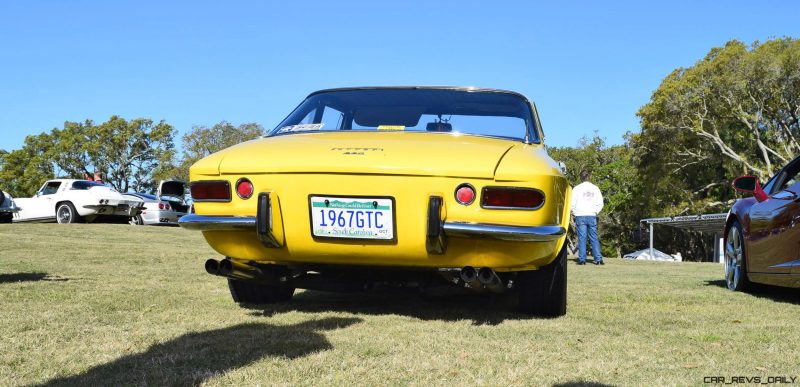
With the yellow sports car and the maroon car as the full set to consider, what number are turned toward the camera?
0

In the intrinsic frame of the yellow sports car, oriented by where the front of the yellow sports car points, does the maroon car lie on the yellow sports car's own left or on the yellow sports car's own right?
on the yellow sports car's own right

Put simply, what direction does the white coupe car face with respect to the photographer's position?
facing away from the viewer and to the left of the viewer

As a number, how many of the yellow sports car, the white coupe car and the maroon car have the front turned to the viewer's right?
0

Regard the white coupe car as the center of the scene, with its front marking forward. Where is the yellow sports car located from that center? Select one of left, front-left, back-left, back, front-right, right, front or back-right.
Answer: back-left

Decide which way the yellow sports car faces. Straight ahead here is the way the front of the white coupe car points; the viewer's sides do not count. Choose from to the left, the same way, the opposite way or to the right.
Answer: to the right

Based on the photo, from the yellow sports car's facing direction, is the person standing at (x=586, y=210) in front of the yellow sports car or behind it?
in front

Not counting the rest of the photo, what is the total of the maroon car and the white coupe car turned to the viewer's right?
0

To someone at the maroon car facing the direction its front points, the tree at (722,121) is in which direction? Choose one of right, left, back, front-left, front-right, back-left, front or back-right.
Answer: front-right

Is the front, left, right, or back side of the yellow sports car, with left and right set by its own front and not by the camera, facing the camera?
back

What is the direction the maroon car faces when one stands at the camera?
facing away from the viewer and to the left of the viewer

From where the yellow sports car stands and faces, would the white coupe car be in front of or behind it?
in front

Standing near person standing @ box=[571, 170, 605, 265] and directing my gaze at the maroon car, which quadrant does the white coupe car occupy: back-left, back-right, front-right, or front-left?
back-right
